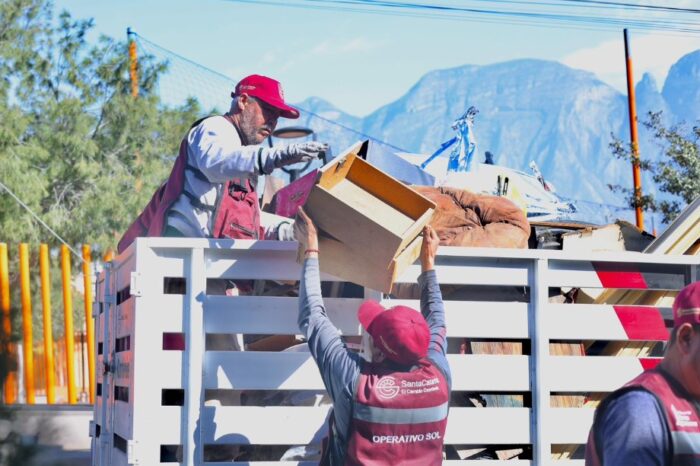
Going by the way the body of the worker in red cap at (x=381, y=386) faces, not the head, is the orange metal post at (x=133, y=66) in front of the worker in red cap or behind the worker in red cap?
in front

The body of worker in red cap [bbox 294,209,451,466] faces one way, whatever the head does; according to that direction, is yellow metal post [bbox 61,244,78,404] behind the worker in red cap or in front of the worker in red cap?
in front

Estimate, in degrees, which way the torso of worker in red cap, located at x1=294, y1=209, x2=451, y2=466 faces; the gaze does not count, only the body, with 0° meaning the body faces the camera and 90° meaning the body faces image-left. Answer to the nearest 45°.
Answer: approximately 135°

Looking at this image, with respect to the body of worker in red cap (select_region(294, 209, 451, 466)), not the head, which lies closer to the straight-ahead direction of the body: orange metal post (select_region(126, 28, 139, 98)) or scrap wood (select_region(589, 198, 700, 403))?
the orange metal post

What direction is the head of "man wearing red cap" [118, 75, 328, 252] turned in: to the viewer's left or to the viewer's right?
to the viewer's right

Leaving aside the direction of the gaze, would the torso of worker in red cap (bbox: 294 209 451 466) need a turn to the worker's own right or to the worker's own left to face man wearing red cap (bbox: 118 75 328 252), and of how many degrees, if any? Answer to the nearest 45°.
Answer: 0° — they already face them

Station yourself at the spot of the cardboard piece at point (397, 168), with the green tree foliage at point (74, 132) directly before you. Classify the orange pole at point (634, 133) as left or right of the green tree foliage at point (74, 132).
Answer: right

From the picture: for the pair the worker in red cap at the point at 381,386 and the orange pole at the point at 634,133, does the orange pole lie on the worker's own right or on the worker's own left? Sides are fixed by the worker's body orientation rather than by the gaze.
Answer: on the worker's own right

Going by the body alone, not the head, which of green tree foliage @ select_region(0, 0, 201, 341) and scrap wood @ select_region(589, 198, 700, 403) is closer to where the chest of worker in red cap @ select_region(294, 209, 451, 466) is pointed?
the green tree foliage

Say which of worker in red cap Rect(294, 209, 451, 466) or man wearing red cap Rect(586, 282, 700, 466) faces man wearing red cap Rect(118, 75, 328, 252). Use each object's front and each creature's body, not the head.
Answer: the worker in red cap
